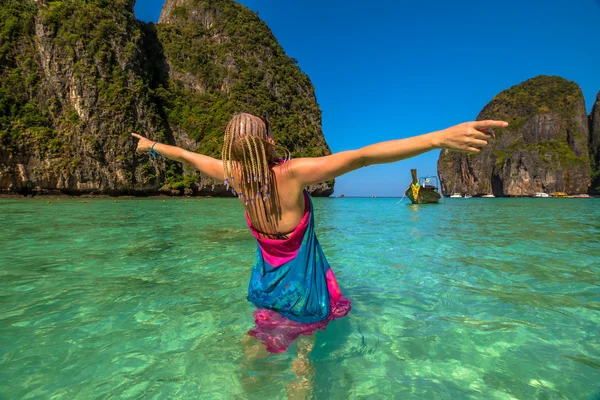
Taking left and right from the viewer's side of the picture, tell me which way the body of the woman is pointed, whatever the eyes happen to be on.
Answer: facing away from the viewer and to the right of the viewer

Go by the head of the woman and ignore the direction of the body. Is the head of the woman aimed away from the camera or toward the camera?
away from the camera

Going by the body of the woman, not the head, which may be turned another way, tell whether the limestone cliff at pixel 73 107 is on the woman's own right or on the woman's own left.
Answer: on the woman's own left
